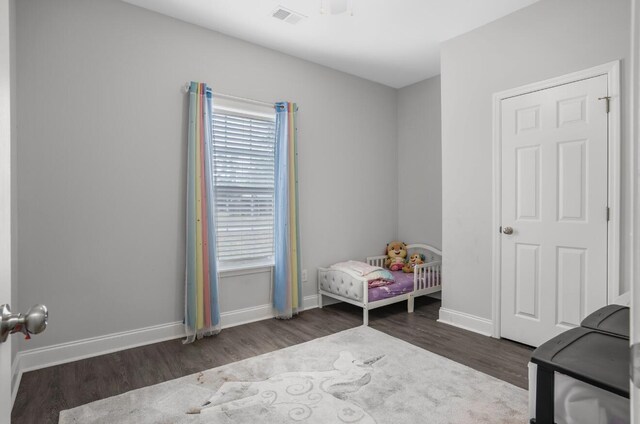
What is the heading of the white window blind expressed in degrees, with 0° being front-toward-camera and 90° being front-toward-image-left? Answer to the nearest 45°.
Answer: approximately 315°

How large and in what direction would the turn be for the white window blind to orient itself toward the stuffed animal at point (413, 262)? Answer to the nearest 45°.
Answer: approximately 45° to its left

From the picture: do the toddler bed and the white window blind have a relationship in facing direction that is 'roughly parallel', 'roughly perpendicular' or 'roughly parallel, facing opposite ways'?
roughly perpendicular

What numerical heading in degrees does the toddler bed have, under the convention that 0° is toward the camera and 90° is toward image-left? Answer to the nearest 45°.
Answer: approximately 45°

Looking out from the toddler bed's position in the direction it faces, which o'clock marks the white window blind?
The white window blind is roughly at 1 o'clock from the toddler bed.

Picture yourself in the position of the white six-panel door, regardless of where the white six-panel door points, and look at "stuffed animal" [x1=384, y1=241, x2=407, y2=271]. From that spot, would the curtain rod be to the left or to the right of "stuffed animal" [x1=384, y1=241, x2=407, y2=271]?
left

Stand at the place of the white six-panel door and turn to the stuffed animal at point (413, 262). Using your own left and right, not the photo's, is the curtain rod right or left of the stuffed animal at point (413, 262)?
left
